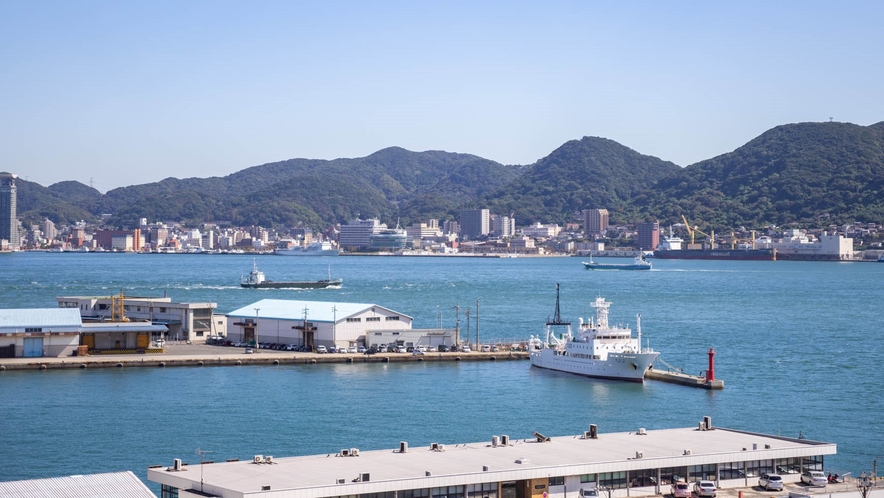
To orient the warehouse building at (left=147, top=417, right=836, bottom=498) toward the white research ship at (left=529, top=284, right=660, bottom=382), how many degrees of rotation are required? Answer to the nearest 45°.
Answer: approximately 135° to its left

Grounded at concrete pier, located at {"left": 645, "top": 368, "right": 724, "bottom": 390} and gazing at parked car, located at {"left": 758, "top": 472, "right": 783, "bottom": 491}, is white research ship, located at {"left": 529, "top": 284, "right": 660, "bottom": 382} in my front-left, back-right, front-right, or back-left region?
back-right

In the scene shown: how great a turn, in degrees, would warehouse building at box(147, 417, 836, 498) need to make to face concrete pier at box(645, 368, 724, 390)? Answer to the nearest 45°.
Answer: approximately 135° to its left

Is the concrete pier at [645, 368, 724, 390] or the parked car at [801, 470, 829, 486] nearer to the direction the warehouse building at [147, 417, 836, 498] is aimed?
the parked car

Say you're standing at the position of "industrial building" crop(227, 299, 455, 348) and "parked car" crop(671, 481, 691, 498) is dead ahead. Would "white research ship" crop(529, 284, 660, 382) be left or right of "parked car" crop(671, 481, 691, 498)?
left

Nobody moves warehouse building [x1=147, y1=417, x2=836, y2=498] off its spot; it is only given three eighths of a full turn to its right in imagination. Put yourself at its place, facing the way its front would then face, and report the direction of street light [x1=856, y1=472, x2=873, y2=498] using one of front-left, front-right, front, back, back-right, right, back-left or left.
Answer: back

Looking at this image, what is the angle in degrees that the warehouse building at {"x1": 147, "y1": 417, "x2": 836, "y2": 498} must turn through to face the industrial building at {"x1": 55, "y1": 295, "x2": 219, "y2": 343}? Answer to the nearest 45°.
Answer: approximately 180°

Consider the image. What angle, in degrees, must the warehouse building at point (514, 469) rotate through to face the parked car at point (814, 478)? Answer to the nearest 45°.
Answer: approximately 45° to its left

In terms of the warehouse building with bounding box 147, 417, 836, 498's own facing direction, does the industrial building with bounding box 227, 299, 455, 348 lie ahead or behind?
behind
